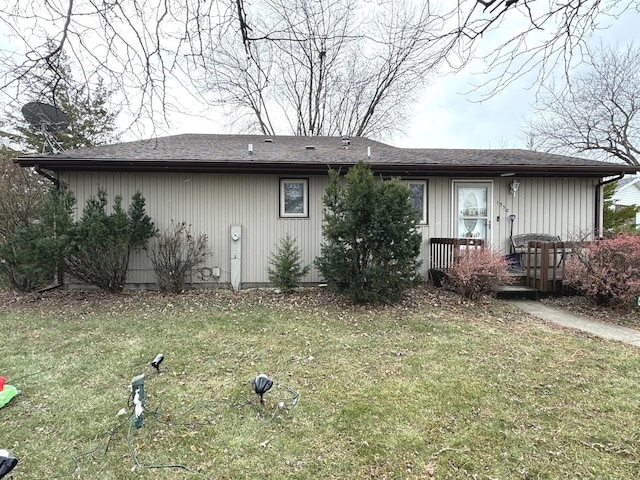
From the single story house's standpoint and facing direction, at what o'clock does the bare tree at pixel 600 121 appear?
The bare tree is roughly at 8 o'clock from the single story house.

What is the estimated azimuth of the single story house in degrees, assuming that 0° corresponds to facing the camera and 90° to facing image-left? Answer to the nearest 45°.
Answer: approximately 0°

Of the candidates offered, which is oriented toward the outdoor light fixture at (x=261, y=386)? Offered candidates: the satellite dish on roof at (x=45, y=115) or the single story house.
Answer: the single story house
